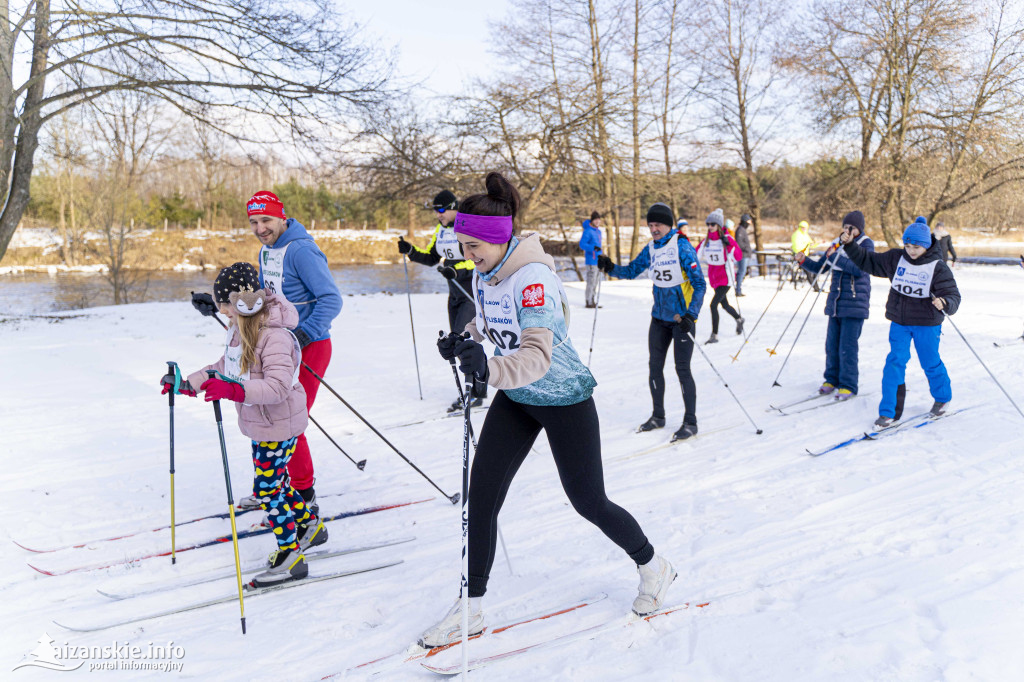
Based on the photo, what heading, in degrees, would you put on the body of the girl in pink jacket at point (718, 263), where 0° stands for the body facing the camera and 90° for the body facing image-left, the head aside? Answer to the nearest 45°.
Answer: approximately 45°

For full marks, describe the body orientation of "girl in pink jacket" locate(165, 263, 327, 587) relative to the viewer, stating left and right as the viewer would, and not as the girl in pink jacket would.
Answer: facing to the left of the viewer

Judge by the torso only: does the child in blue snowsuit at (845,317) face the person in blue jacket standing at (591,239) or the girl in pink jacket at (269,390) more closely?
the girl in pink jacket

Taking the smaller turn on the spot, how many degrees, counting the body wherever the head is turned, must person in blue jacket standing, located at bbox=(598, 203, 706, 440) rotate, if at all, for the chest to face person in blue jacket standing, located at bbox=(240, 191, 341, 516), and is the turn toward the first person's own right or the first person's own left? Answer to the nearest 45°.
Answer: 0° — they already face them

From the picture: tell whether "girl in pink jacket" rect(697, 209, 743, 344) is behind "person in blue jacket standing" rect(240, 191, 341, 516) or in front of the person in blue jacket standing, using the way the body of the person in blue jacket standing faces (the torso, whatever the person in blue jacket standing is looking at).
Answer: behind

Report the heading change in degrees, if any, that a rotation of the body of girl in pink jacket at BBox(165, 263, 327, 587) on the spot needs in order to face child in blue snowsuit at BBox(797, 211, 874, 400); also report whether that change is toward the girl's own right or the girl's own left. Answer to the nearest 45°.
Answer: approximately 180°

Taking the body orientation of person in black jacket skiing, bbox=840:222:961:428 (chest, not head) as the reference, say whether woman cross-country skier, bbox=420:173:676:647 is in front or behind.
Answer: in front

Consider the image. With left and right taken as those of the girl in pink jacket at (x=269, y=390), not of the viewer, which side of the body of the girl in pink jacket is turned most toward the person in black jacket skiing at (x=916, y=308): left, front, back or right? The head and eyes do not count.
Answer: back

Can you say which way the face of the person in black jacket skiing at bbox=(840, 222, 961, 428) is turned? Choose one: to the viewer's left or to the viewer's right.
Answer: to the viewer's left

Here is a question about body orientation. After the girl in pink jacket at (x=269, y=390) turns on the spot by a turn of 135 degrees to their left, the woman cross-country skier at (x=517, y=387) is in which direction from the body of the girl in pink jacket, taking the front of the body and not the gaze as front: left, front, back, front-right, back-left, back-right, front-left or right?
front

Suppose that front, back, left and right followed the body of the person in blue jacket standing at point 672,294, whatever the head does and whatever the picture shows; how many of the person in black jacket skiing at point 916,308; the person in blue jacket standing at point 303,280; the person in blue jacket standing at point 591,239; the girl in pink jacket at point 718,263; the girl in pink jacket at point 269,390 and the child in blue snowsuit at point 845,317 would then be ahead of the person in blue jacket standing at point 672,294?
2

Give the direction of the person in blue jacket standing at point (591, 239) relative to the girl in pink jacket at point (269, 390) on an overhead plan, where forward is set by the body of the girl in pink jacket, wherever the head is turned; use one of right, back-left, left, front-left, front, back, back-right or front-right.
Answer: back-right

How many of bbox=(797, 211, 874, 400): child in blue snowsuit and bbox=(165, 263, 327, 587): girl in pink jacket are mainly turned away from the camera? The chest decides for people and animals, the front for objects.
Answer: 0

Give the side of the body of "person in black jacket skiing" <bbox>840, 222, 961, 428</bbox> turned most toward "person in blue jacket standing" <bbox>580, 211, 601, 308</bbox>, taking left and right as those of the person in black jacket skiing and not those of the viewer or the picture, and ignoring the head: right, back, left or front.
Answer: right

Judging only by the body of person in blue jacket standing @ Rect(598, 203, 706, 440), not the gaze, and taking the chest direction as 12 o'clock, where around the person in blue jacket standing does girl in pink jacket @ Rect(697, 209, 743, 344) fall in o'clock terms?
The girl in pink jacket is roughly at 5 o'clock from the person in blue jacket standing.

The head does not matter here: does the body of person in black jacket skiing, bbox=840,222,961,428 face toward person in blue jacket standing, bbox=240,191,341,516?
yes
